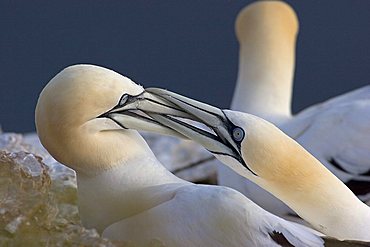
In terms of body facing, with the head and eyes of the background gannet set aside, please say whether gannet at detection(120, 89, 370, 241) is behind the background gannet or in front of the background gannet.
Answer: behind

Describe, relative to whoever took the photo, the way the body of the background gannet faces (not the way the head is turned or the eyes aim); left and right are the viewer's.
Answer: facing away from the viewer and to the left of the viewer

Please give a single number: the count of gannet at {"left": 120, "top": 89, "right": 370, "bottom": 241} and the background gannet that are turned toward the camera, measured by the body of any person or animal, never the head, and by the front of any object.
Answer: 0

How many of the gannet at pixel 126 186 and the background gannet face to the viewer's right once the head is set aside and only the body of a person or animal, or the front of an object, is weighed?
0

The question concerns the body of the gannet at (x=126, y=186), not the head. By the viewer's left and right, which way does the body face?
facing to the left of the viewer

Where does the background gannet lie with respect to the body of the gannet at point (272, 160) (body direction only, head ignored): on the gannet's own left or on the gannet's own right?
on the gannet's own right

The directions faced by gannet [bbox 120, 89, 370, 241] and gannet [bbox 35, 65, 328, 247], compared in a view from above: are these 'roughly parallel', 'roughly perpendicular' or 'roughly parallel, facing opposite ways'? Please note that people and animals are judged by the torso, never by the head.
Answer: roughly parallel

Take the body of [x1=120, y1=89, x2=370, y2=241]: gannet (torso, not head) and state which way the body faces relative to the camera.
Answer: to the viewer's left
